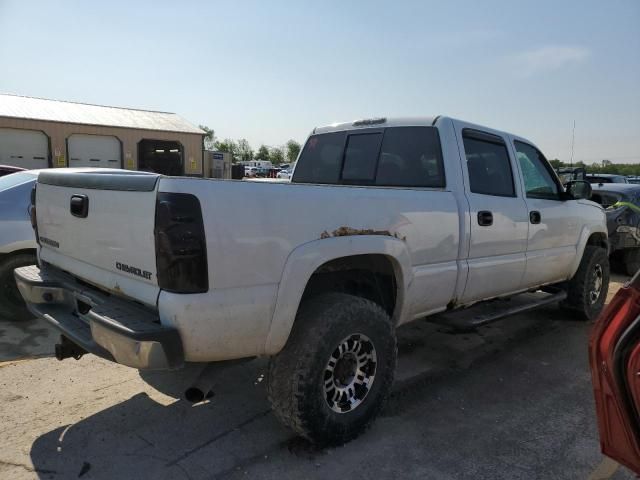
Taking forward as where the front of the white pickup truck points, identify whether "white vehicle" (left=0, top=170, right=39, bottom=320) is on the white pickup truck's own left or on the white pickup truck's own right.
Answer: on the white pickup truck's own left

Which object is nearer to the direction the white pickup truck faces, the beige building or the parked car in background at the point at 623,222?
the parked car in background

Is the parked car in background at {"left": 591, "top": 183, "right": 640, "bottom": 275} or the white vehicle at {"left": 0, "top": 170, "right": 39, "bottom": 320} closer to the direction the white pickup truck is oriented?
the parked car in background

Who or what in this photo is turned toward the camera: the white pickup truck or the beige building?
the beige building

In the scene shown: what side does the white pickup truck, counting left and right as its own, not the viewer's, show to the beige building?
left

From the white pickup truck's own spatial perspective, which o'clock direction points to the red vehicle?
The red vehicle is roughly at 3 o'clock from the white pickup truck.

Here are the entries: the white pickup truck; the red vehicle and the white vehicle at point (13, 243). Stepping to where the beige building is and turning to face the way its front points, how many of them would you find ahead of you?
3

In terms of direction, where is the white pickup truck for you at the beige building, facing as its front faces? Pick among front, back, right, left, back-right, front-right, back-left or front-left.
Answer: front

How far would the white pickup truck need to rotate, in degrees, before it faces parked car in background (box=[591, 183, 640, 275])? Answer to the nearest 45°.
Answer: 0° — it already faces it

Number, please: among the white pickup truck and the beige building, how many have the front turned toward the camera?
1

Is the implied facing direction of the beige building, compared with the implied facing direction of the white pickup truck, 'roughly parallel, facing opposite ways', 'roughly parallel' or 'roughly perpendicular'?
roughly perpendicular

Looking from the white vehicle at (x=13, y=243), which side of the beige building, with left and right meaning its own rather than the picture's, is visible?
front

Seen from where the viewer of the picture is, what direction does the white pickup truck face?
facing away from the viewer and to the right of the viewer

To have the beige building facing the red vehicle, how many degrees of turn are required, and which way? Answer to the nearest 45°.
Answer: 0° — it already faces it

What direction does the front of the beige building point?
toward the camera

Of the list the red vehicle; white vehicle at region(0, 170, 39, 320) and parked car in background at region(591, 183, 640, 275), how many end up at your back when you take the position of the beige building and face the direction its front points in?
0

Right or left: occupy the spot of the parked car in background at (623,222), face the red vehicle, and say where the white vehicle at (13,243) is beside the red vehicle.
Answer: right

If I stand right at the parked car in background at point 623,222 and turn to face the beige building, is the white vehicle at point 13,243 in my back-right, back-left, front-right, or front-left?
front-left
